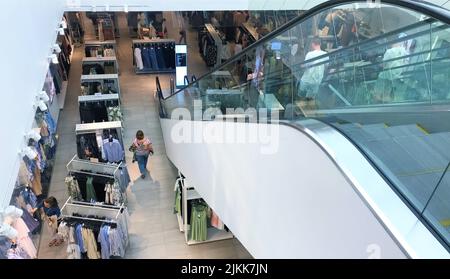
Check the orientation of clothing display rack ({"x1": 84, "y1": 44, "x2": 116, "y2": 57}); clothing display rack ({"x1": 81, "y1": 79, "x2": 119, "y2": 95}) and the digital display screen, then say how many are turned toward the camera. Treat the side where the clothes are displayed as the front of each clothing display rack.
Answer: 3

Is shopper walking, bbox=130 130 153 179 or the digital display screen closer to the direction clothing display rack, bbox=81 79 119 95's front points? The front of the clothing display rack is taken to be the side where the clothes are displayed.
the shopper walking

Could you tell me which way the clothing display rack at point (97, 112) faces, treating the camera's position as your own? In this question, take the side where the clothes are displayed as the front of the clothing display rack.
facing the viewer

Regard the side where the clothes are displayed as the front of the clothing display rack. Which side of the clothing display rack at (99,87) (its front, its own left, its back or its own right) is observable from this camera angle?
front

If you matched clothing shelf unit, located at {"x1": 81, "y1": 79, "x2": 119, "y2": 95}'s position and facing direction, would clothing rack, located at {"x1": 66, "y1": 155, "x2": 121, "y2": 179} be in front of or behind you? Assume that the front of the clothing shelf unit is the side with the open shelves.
in front

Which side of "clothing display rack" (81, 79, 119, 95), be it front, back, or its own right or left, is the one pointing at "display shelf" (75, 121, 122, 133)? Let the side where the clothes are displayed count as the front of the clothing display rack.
front

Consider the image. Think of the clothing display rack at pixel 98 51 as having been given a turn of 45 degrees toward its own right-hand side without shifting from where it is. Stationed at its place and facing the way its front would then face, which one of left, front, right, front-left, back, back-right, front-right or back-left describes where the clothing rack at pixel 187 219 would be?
front-left
